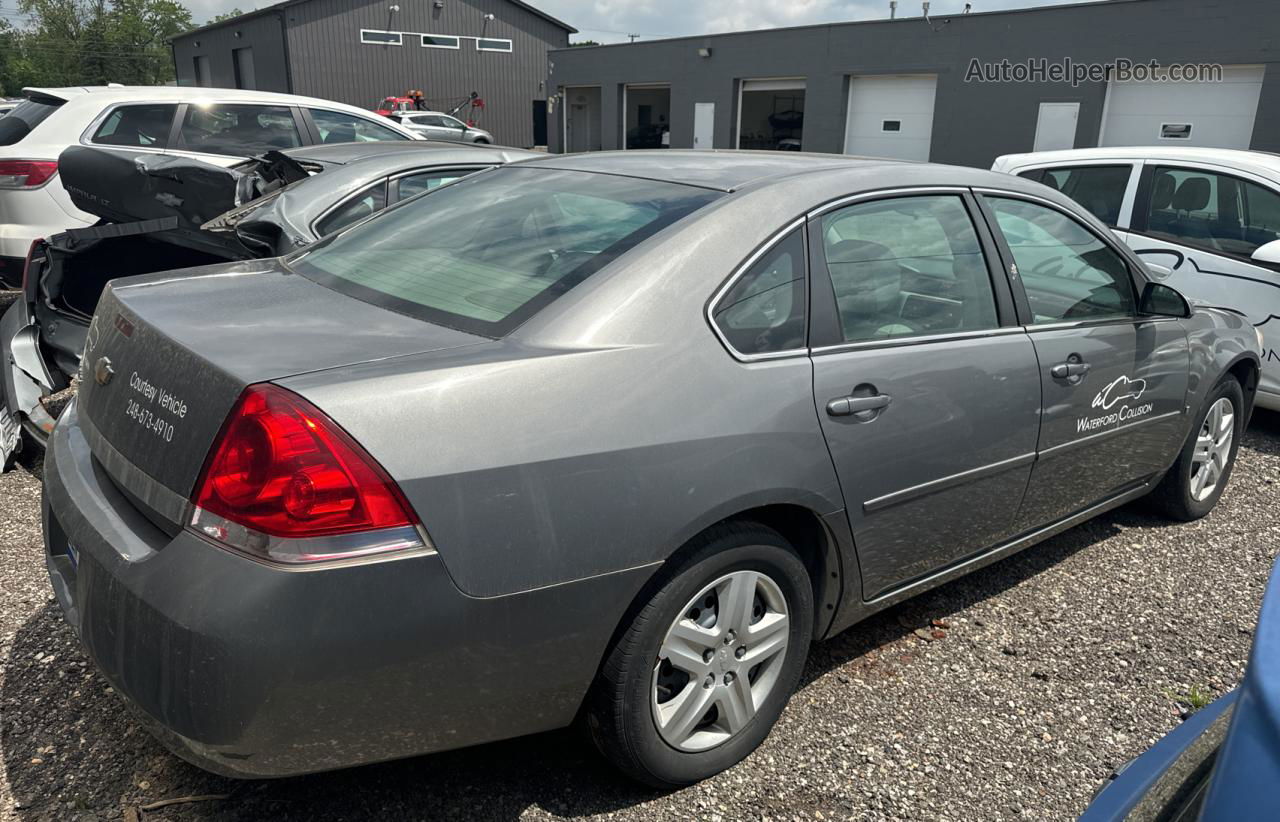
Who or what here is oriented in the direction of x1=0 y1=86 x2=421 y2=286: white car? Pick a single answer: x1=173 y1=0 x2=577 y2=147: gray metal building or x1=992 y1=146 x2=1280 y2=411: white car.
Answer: the gray metal building

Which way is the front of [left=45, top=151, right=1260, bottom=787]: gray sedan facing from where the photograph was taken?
facing away from the viewer and to the right of the viewer

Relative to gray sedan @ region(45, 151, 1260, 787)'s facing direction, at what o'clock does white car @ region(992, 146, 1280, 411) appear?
The white car is roughly at 12 o'clock from the gray sedan.

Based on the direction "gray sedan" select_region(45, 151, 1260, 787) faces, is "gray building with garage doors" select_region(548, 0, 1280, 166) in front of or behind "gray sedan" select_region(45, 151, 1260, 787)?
in front

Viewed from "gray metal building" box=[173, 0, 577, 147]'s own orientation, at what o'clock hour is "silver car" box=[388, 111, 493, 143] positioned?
The silver car is roughly at 12 o'clock from the gray metal building.

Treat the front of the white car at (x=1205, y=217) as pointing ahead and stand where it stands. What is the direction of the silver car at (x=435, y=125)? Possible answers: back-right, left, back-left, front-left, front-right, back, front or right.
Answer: back-left

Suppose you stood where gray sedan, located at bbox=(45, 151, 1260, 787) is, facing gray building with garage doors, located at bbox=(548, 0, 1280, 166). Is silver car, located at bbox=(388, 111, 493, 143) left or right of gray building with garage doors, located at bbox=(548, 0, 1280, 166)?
left

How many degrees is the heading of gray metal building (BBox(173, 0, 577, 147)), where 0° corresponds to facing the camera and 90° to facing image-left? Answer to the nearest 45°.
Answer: approximately 0°

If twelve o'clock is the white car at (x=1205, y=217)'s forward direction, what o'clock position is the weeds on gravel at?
The weeds on gravel is roughly at 3 o'clock from the white car.

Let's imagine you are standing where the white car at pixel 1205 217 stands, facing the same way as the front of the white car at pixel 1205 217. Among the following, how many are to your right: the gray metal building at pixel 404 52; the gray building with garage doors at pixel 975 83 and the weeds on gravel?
1

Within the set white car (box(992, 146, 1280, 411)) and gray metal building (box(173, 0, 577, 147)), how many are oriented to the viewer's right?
1

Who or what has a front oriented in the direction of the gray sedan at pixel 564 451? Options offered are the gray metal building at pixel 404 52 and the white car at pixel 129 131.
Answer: the gray metal building

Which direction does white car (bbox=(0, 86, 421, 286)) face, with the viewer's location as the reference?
facing away from the viewer and to the right of the viewer

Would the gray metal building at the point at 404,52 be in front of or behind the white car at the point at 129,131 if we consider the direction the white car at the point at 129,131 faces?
in front

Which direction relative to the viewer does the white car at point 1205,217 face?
to the viewer's right

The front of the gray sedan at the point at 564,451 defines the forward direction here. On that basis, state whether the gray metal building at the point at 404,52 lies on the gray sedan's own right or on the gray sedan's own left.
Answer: on the gray sedan's own left

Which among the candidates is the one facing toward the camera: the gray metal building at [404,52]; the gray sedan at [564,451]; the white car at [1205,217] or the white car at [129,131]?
the gray metal building
